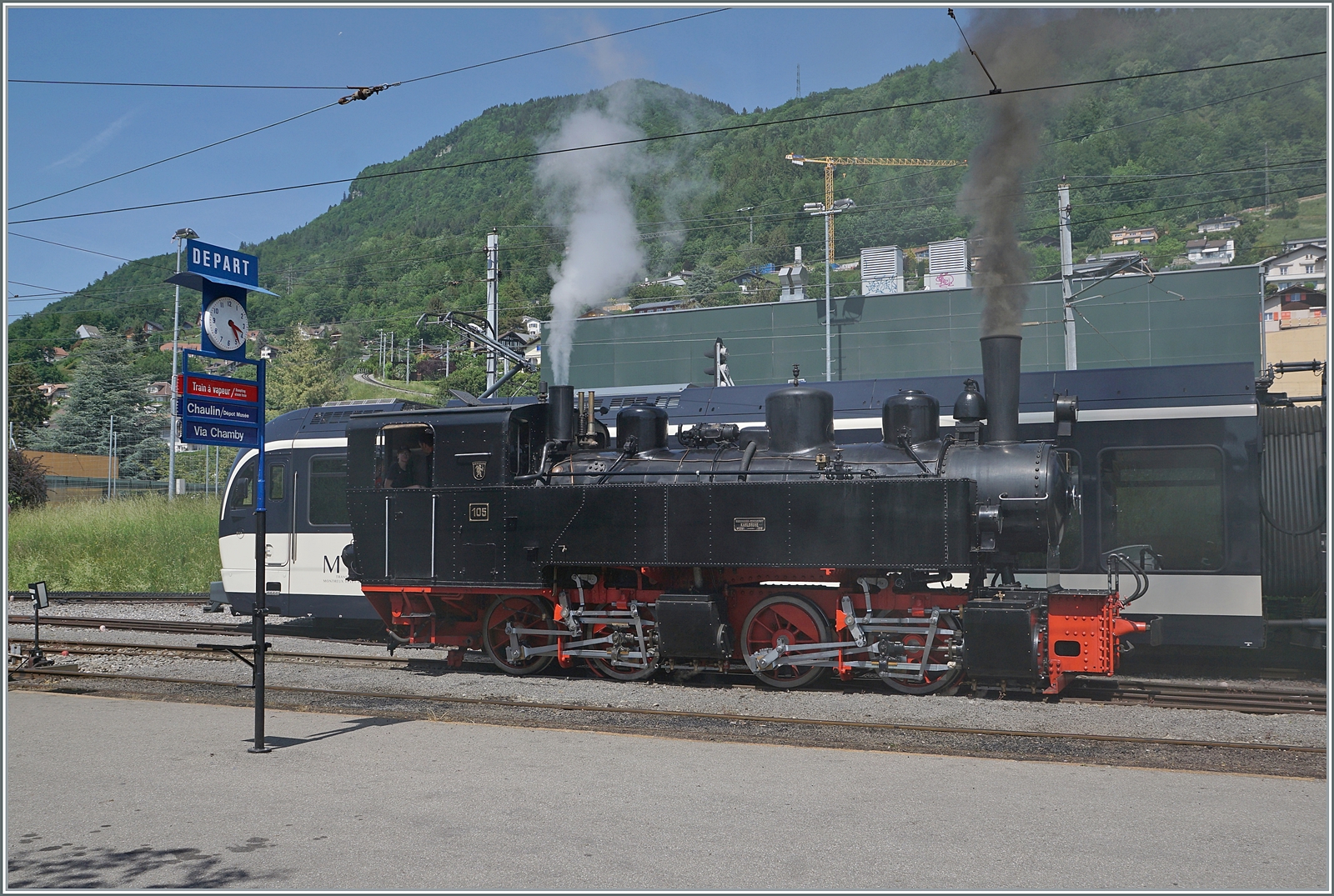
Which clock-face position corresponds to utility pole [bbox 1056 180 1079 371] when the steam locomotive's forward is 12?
The utility pole is roughly at 10 o'clock from the steam locomotive.

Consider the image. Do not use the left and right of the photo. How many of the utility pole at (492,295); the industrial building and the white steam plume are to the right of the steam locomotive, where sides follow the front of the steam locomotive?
0

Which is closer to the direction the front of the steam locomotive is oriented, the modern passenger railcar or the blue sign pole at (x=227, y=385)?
the modern passenger railcar

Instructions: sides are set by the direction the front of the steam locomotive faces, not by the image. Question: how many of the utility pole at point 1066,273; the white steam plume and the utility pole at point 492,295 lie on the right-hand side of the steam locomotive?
0

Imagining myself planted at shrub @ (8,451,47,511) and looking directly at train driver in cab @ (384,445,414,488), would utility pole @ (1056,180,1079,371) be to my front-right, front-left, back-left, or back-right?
front-left

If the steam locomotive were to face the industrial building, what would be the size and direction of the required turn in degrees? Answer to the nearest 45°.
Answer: approximately 90° to its left

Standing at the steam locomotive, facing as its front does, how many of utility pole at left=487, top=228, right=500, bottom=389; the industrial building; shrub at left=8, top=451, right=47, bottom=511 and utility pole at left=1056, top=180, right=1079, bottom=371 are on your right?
0

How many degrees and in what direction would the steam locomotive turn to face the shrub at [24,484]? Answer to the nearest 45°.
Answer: approximately 135° to its left

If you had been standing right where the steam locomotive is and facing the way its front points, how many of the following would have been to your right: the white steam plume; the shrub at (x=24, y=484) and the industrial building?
0

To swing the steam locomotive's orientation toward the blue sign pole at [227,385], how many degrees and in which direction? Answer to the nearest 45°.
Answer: approximately 135° to its right

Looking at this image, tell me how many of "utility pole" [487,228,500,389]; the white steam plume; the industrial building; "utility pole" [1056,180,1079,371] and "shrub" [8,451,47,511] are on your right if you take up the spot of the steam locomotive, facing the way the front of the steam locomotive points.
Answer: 0

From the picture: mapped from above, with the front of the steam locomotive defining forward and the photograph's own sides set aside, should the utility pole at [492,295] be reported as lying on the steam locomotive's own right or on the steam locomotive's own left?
on the steam locomotive's own left

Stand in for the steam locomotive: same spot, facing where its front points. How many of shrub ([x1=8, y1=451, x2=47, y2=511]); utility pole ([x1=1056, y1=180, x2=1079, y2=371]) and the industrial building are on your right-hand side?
0

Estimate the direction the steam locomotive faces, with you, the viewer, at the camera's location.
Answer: facing to the right of the viewer

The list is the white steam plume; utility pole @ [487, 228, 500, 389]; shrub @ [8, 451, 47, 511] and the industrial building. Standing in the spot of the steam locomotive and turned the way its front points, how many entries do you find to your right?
0
